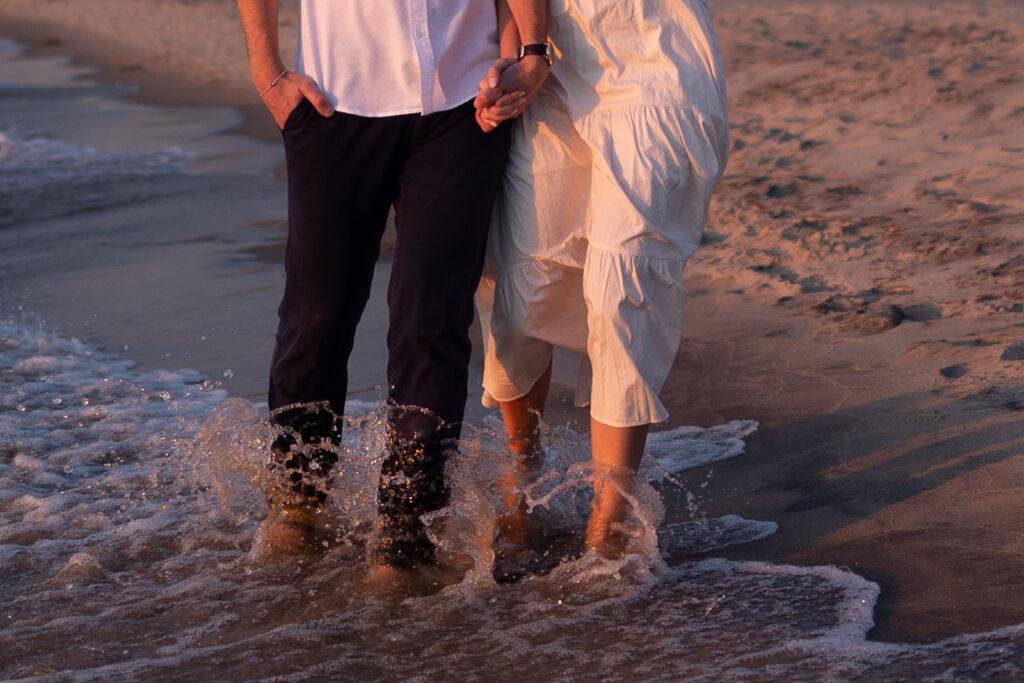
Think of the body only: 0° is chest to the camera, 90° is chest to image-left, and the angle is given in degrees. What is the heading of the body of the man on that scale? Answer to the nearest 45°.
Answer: approximately 0°
